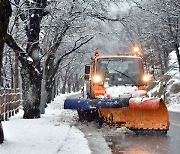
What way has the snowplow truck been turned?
toward the camera

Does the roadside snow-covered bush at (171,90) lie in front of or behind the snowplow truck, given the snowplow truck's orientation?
behind

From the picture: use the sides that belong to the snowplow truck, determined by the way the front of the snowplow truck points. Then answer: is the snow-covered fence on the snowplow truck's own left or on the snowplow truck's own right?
on the snowplow truck's own right
